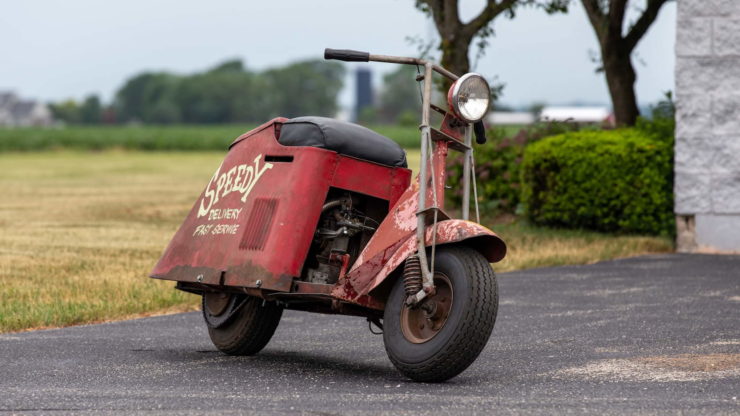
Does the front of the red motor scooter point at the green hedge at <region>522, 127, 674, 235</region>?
no

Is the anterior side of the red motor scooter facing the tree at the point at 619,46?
no

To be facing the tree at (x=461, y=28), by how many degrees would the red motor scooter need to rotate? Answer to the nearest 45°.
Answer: approximately 135° to its left

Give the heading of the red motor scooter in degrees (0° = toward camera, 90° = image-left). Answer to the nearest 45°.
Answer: approximately 315°

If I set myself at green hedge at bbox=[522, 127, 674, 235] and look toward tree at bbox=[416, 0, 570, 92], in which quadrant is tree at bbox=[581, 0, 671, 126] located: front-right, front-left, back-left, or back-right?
front-right

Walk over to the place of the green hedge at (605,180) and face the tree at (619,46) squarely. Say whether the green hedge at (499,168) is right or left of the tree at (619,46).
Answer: left

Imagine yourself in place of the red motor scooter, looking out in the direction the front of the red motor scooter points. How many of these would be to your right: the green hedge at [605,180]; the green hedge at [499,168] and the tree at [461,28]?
0

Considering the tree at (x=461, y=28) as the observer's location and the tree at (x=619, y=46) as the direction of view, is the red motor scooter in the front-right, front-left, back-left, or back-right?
back-right

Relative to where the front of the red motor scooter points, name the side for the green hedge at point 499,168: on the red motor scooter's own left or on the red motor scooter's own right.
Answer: on the red motor scooter's own left
